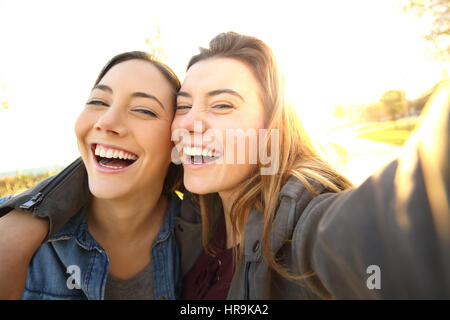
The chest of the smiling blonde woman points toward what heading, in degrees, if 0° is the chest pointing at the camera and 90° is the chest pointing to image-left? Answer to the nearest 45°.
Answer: approximately 45°

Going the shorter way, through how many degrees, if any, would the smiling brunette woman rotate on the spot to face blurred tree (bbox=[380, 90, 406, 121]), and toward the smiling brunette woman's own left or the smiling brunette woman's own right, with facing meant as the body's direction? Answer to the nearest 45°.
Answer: approximately 135° to the smiling brunette woman's own left

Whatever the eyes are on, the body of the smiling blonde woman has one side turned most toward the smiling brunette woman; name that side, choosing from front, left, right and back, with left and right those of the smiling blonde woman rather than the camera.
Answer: right

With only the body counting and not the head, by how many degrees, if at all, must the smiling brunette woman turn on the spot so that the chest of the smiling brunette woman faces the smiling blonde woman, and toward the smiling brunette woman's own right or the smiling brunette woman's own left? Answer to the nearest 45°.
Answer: approximately 45° to the smiling brunette woman's own left

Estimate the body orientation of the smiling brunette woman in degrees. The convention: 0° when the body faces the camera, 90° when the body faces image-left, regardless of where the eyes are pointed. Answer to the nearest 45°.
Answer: approximately 0°
